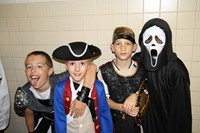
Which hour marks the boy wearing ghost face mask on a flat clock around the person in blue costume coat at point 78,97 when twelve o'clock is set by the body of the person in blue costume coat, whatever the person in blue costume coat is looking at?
The boy wearing ghost face mask is roughly at 9 o'clock from the person in blue costume coat.

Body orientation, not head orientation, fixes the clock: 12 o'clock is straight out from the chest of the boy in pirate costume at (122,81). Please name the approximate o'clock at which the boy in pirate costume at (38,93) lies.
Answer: the boy in pirate costume at (38,93) is roughly at 3 o'clock from the boy in pirate costume at (122,81).

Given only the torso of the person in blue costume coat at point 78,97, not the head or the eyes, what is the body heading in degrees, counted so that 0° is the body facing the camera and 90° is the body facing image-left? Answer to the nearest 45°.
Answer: approximately 0°

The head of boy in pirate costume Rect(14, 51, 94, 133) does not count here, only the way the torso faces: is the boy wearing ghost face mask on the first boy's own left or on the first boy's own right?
on the first boy's own left

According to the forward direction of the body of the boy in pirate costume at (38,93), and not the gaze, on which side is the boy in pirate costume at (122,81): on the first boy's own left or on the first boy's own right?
on the first boy's own left

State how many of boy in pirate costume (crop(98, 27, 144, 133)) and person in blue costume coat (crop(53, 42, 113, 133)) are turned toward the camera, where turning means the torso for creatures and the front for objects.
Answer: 2
